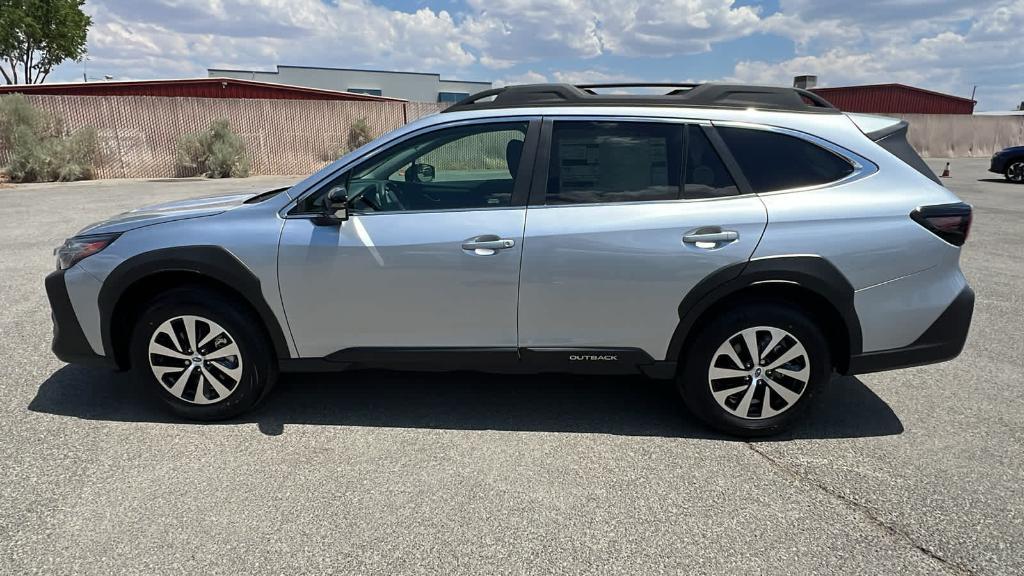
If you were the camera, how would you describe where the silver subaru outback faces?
facing to the left of the viewer

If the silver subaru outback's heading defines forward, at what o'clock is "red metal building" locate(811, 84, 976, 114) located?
The red metal building is roughly at 4 o'clock from the silver subaru outback.

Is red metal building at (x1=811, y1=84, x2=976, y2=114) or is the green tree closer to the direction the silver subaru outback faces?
the green tree

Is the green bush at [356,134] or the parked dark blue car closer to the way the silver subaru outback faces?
the green bush

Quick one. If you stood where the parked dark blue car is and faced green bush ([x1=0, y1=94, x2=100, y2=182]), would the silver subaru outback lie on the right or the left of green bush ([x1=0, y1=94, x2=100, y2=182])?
left

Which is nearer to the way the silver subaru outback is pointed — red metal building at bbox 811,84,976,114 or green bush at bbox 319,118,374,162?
the green bush

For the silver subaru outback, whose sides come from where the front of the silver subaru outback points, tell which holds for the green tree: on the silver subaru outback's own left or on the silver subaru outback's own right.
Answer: on the silver subaru outback's own right

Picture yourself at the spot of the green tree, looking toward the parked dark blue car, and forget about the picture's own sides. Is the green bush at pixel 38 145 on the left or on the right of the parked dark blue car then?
right
